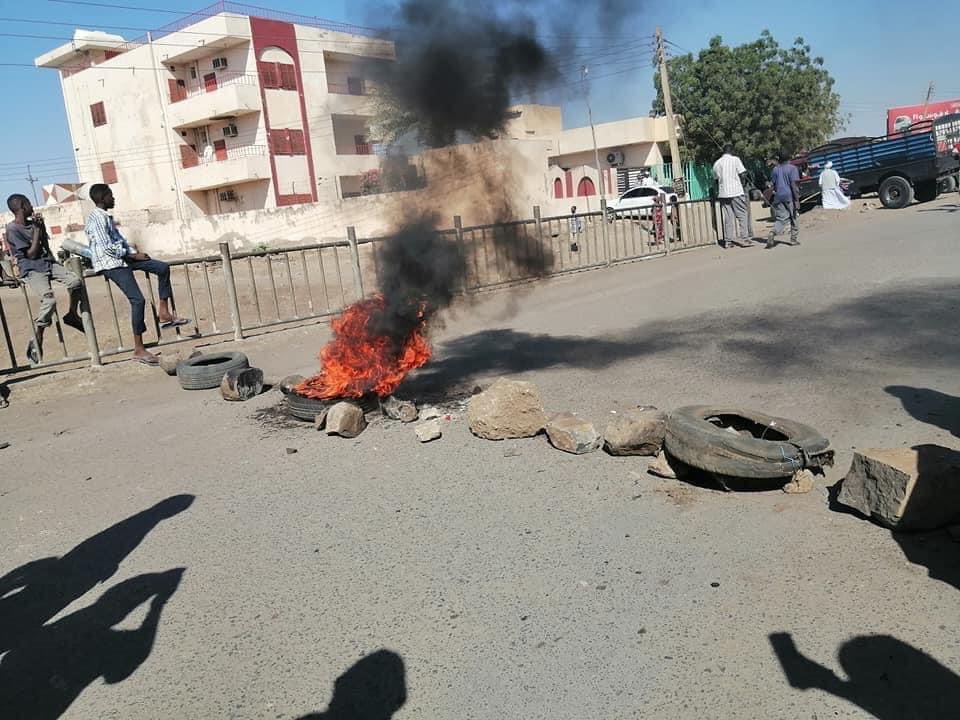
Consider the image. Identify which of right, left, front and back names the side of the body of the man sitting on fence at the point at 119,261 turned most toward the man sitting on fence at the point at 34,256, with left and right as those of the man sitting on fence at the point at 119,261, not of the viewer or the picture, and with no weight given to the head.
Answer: back

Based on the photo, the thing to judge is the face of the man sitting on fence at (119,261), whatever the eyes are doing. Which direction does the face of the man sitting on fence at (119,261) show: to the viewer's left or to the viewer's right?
to the viewer's right

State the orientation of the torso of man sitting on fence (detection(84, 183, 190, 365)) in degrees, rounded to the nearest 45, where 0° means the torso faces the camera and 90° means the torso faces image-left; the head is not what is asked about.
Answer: approximately 270°

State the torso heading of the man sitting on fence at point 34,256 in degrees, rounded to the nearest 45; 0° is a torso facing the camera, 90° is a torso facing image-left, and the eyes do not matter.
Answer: approximately 315°

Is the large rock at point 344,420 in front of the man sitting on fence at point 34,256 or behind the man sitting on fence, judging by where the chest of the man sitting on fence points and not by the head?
in front

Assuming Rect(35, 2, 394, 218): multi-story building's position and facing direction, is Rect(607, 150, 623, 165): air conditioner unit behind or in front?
in front
